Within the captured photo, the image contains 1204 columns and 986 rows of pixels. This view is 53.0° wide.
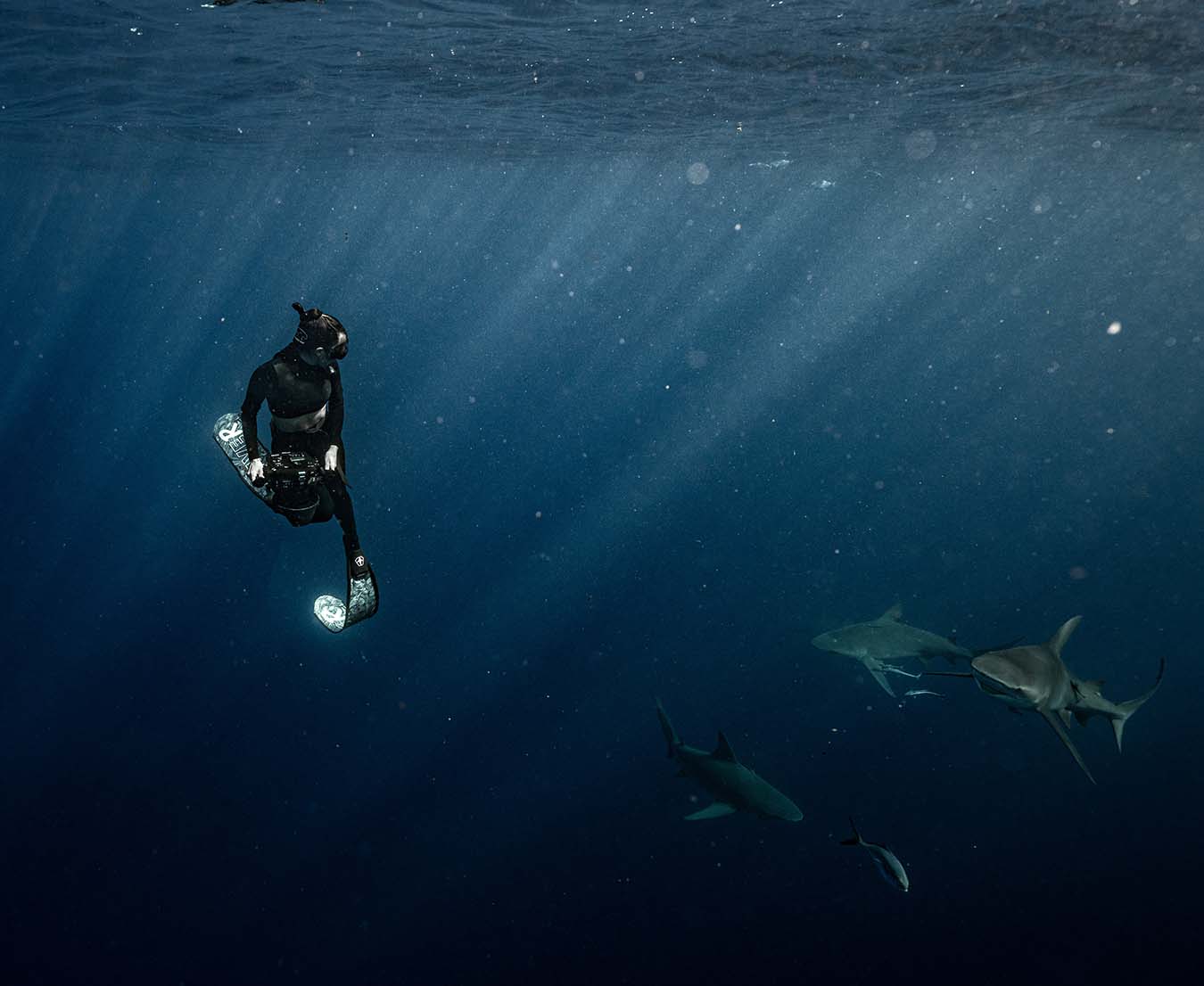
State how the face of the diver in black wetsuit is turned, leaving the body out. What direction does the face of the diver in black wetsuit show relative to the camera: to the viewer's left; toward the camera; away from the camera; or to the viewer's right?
to the viewer's right

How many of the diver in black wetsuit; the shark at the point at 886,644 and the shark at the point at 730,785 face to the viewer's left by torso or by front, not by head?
1

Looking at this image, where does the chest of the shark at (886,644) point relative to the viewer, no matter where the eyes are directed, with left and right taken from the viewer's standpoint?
facing to the left of the viewer

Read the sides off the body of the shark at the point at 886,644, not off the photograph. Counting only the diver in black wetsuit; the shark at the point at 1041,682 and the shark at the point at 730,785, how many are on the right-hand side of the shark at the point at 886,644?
0

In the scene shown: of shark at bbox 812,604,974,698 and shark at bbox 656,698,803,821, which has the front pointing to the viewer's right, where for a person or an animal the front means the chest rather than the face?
shark at bbox 656,698,803,821

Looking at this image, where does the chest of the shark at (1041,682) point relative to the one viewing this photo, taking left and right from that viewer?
facing the viewer and to the left of the viewer

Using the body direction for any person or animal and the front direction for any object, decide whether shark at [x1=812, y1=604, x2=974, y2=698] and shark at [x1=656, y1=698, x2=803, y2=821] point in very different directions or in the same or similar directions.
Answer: very different directions

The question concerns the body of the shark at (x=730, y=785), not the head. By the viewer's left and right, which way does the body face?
facing to the right of the viewer

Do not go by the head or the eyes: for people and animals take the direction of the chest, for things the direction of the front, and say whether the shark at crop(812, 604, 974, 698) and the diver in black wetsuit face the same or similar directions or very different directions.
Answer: very different directions
